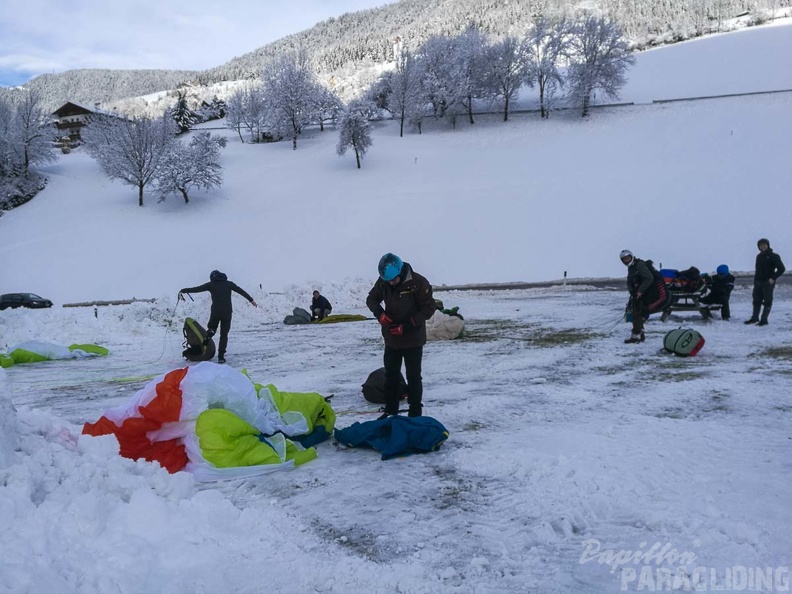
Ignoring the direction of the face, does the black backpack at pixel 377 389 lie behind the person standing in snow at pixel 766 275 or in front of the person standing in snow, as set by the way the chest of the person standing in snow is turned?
in front

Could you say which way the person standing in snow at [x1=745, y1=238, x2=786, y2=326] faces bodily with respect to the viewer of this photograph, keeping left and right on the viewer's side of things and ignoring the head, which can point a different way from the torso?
facing the viewer and to the left of the viewer

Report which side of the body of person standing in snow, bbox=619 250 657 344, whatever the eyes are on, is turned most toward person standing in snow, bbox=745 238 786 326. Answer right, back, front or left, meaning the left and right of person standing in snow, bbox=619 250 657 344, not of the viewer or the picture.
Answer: back

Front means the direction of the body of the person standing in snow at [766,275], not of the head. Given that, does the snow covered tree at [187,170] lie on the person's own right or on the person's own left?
on the person's own right

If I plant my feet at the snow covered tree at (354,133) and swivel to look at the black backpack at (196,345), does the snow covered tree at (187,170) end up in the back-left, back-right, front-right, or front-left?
front-right
